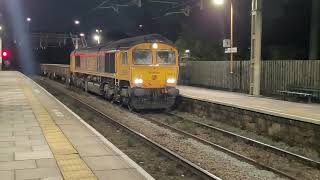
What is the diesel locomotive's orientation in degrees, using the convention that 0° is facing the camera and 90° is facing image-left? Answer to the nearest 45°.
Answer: approximately 315°

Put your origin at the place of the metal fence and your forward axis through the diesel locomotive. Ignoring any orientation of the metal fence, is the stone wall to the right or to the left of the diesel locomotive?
left

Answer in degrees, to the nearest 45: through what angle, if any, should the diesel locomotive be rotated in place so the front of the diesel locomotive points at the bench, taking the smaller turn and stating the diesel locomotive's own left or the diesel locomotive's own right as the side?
approximately 45° to the diesel locomotive's own left

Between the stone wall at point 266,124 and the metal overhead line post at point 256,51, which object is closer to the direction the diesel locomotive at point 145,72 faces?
the stone wall

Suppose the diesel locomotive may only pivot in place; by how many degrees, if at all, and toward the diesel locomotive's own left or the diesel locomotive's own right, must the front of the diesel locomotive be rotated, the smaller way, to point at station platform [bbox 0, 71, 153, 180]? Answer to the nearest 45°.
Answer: approximately 45° to the diesel locomotive's own right

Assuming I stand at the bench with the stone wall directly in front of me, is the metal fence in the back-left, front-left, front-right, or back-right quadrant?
back-right

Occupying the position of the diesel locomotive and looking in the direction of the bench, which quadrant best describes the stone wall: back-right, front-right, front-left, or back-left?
front-right

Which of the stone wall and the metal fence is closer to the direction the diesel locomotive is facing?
the stone wall
